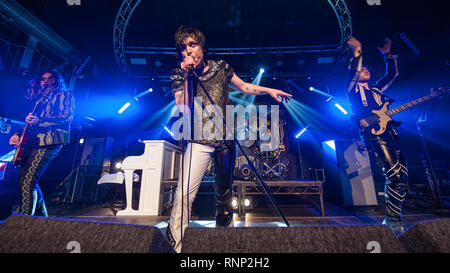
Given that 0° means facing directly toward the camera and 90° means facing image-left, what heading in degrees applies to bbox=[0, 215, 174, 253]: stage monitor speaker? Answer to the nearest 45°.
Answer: approximately 180°

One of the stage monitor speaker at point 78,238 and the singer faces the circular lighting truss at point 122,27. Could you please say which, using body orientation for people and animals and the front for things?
the stage monitor speaker

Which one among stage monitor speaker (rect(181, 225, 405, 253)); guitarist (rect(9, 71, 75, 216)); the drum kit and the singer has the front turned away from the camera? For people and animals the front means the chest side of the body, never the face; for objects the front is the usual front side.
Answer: the stage monitor speaker

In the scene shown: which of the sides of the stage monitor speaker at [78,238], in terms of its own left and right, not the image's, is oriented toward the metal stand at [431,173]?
right

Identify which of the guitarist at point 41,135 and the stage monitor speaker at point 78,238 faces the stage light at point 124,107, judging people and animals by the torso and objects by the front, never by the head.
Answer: the stage monitor speaker

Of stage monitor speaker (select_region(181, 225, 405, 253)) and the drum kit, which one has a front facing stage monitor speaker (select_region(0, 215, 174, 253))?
the drum kit

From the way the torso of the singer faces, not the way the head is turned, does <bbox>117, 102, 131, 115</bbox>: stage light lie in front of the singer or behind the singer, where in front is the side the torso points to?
behind

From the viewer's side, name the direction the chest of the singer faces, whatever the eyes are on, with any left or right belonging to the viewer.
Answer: facing the viewer

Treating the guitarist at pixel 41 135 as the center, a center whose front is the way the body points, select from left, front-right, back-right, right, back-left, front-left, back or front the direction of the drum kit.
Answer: back-left

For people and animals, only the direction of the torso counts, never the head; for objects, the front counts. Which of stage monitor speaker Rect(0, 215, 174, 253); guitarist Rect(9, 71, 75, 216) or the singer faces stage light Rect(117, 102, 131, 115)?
the stage monitor speaker

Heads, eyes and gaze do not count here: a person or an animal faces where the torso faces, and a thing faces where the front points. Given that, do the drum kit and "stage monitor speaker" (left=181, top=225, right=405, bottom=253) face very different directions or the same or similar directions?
very different directions

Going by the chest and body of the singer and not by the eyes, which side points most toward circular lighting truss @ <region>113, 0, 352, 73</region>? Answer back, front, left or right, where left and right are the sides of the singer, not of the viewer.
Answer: back
